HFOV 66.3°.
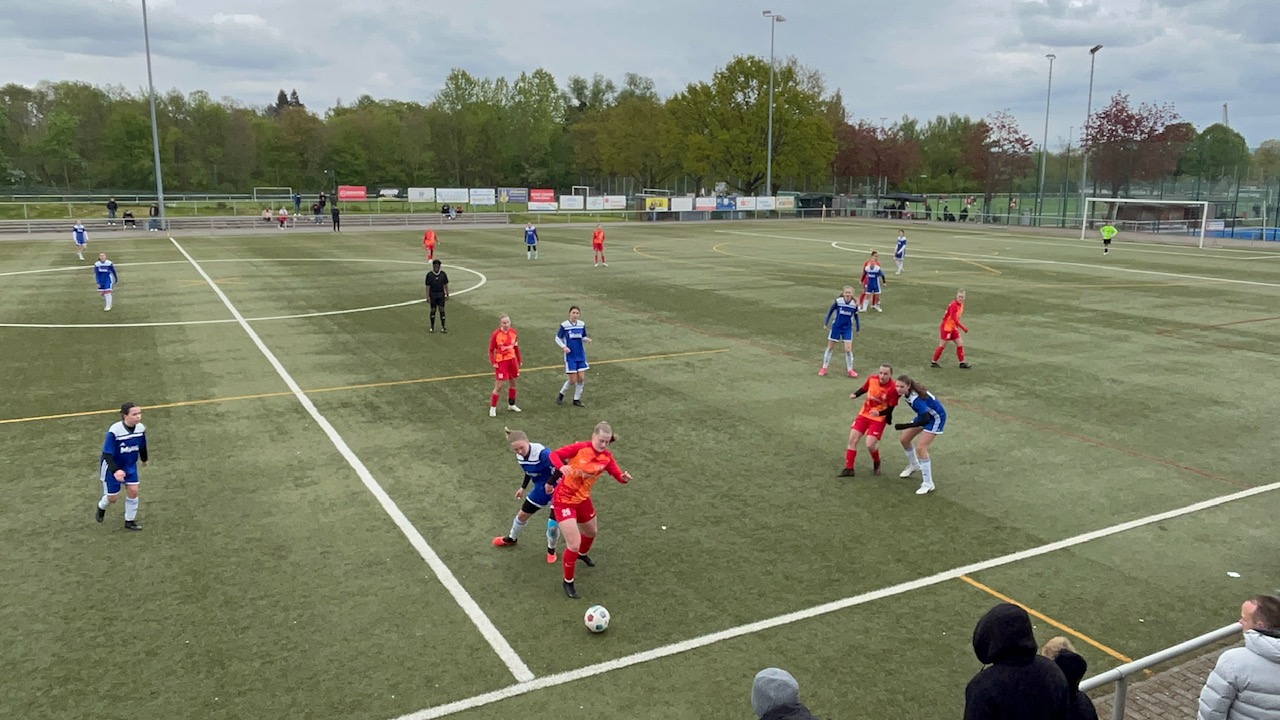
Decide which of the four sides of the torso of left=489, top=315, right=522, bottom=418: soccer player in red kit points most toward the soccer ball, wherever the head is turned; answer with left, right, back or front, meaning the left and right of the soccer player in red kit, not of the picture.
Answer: front

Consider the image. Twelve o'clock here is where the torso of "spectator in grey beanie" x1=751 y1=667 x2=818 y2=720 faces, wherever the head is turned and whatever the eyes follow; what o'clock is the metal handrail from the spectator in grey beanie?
The metal handrail is roughly at 2 o'clock from the spectator in grey beanie.

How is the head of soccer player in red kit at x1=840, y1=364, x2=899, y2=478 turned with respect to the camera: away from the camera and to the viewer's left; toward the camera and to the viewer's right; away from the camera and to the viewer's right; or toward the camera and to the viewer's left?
toward the camera and to the viewer's left

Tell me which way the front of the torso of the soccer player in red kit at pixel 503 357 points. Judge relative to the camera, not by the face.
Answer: toward the camera

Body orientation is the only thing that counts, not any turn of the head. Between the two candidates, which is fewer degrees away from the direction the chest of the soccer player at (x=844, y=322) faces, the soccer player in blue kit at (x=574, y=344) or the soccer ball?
the soccer ball

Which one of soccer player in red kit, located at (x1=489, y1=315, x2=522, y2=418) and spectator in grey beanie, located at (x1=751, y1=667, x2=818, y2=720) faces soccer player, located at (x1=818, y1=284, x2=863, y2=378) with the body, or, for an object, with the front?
the spectator in grey beanie

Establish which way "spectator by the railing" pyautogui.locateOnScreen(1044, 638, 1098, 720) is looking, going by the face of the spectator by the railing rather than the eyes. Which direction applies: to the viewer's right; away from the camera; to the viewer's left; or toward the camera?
away from the camera

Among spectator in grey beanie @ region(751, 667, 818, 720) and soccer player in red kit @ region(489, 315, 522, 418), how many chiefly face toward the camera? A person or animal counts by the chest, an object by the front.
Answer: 1

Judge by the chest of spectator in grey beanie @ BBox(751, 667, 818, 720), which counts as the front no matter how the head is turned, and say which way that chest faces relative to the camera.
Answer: away from the camera

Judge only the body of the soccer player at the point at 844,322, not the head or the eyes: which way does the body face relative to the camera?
toward the camera
